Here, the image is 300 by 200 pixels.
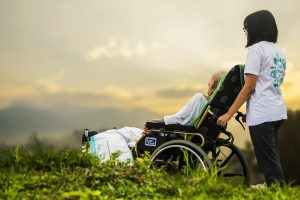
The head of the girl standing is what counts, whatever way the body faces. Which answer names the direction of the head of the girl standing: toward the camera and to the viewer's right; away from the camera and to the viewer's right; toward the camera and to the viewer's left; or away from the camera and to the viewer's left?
away from the camera and to the viewer's left

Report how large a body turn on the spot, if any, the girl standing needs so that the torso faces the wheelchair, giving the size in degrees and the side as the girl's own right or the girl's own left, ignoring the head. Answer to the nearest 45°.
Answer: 0° — they already face it
